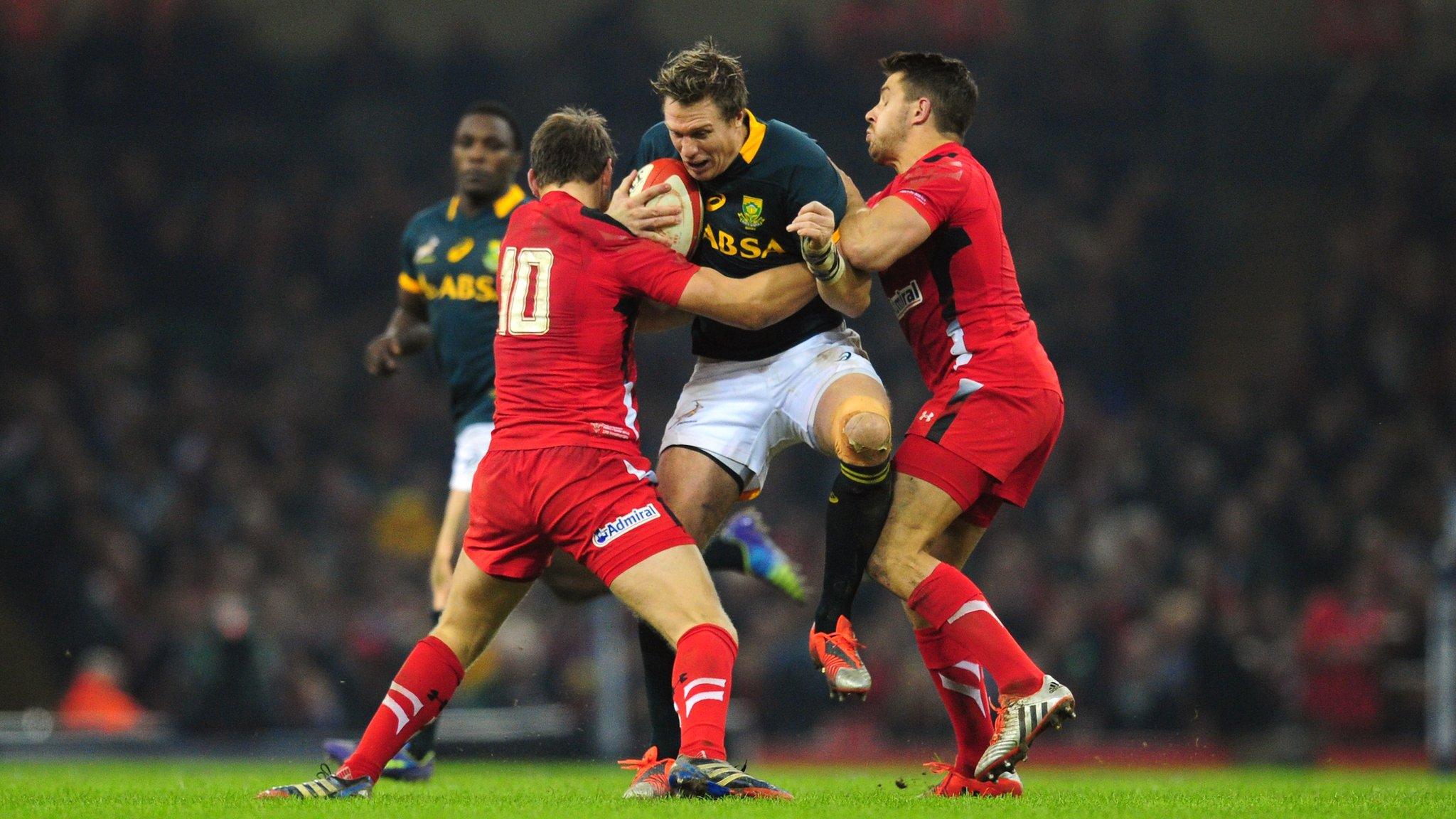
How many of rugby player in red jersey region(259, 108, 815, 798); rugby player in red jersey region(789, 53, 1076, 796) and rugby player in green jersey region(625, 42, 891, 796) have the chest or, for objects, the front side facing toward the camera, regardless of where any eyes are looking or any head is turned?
1

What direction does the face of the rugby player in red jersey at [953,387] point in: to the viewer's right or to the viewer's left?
to the viewer's left

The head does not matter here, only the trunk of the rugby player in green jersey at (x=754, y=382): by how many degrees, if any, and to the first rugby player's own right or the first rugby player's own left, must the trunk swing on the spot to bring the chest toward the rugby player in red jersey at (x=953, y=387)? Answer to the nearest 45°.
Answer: approximately 90° to the first rugby player's own left

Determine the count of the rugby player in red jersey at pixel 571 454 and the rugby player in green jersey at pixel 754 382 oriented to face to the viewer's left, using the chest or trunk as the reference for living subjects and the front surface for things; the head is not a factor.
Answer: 0

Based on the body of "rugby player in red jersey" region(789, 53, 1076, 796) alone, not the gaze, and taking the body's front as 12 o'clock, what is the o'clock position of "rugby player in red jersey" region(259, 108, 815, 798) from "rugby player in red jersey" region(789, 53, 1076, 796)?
"rugby player in red jersey" region(259, 108, 815, 798) is roughly at 11 o'clock from "rugby player in red jersey" region(789, 53, 1076, 796).

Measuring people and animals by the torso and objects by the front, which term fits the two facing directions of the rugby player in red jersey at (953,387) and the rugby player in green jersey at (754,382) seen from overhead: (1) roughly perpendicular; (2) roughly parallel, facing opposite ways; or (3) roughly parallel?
roughly perpendicular

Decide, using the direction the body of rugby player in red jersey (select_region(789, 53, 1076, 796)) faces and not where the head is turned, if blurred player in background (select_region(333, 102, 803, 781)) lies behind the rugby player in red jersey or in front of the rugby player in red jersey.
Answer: in front

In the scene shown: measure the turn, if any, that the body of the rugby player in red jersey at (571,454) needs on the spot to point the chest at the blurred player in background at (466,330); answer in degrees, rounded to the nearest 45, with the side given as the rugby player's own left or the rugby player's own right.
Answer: approximately 45° to the rugby player's own left

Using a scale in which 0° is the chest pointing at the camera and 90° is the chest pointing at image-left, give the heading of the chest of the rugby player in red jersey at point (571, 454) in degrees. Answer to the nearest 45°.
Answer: approximately 225°

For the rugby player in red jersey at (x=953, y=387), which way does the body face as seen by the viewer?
to the viewer's left

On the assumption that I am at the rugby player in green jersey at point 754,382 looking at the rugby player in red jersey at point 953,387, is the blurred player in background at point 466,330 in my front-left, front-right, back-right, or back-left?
back-left

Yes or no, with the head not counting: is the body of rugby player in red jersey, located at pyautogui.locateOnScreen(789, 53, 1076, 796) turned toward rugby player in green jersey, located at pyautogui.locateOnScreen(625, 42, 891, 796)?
yes

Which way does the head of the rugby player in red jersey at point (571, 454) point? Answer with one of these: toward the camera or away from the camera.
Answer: away from the camera

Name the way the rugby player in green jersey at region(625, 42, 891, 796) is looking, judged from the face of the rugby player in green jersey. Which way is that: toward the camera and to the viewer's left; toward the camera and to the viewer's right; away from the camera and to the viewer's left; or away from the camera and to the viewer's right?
toward the camera and to the viewer's left
